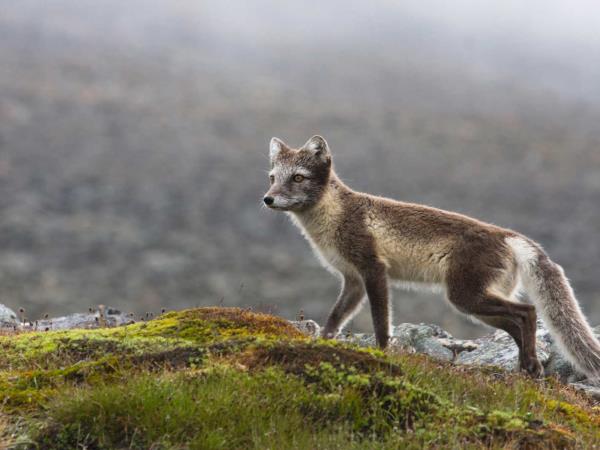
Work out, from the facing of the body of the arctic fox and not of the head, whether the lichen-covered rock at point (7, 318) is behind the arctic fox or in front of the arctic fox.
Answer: in front

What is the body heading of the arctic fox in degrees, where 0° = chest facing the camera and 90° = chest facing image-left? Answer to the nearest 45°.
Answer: approximately 90°

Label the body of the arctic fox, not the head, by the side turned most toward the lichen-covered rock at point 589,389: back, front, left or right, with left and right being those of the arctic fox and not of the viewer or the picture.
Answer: back
